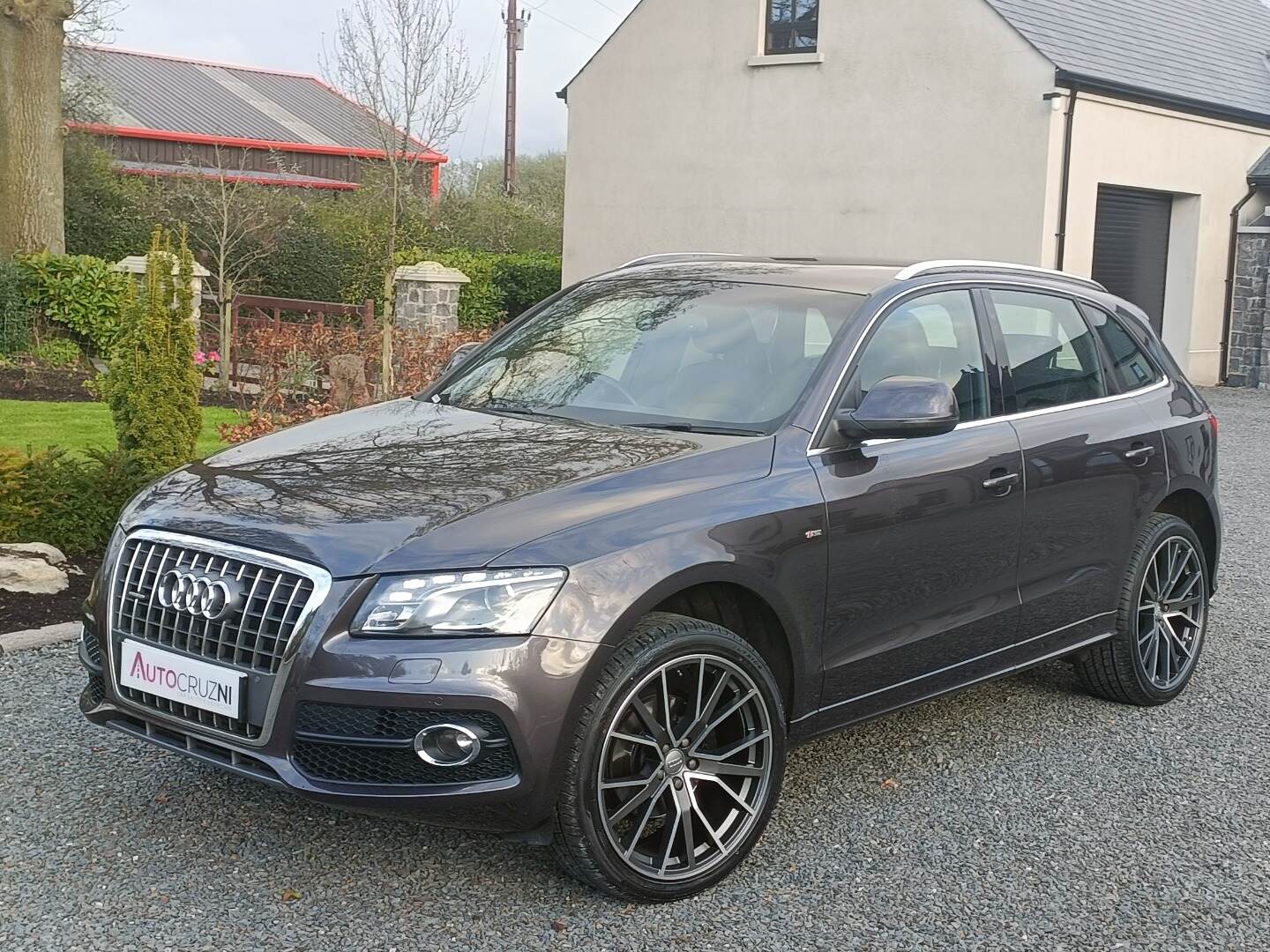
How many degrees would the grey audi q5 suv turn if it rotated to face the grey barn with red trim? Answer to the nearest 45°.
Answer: approximately 135° to its right

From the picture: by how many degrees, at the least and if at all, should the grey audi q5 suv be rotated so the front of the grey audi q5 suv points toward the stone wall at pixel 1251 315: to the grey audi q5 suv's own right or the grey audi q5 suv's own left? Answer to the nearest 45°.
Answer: approximately 180°

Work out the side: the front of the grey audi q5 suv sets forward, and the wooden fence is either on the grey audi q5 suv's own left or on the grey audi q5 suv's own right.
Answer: on the grey audi q5 suv's own right

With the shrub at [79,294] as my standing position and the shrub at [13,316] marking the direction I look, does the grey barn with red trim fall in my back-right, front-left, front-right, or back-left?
back-right

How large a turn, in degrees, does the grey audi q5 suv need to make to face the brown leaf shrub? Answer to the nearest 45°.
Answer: approximately 135° to its right

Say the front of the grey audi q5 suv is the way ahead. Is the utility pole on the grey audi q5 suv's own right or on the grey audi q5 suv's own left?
on the grey audi q5 suv's own right

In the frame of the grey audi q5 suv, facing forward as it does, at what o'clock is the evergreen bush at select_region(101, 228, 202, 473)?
The evergreen bush is roughly at 3 o'clock from the grey audi q5 suv.

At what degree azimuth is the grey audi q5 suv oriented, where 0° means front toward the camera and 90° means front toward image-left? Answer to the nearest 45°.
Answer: approximately 45°

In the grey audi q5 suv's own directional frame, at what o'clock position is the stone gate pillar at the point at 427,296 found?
The stone gate pillar is roughly at 4 o'clock from the grey audi q5 suv.
